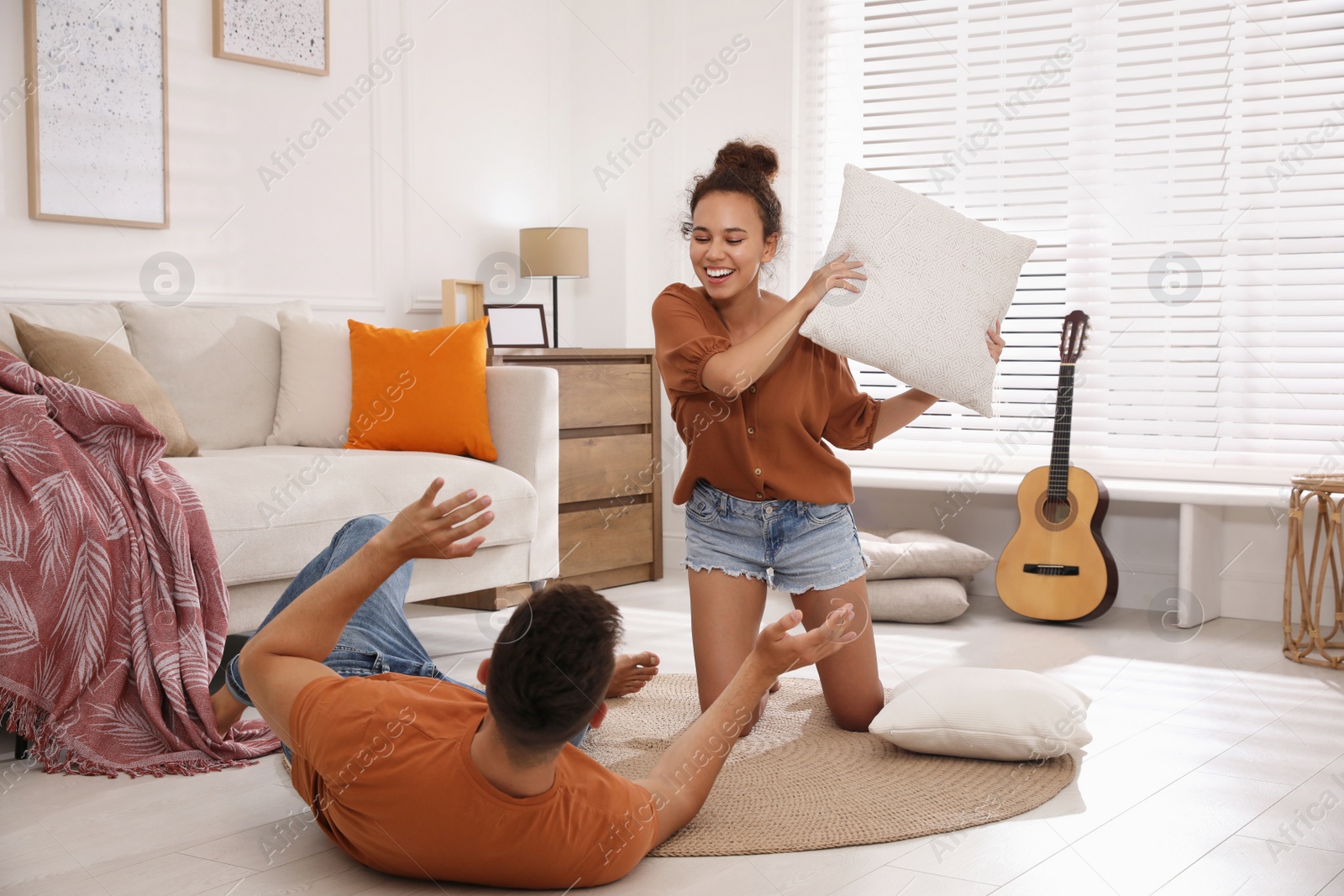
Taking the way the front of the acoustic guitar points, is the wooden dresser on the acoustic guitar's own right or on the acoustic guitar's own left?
on the acoustic guitar's own right

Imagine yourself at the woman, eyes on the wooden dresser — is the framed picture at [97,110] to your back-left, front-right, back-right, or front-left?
front-left

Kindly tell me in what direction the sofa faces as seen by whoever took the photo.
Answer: facing the viewer and to the right of the viewer

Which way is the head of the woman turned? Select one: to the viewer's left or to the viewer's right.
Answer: to the viewer's left

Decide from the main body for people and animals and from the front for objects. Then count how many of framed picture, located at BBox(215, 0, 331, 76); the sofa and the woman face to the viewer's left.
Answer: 0

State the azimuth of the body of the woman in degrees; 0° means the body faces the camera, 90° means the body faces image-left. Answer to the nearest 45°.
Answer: approximately 0°

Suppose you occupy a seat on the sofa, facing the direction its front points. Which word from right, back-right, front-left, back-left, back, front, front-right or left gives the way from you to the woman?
front

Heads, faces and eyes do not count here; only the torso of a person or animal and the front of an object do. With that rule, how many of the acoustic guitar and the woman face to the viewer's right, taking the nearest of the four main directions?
0

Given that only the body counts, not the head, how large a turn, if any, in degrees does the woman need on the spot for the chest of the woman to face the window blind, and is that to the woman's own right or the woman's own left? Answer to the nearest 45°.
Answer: approximately 135° to the woman's own left

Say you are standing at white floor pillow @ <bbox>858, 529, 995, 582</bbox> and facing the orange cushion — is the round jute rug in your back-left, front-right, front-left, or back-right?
front-left

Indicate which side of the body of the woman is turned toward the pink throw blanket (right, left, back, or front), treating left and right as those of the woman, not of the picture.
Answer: right

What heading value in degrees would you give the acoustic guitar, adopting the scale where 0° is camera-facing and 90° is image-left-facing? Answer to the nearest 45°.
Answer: approximately 45°

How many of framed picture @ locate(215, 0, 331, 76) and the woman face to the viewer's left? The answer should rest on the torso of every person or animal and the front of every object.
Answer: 0
